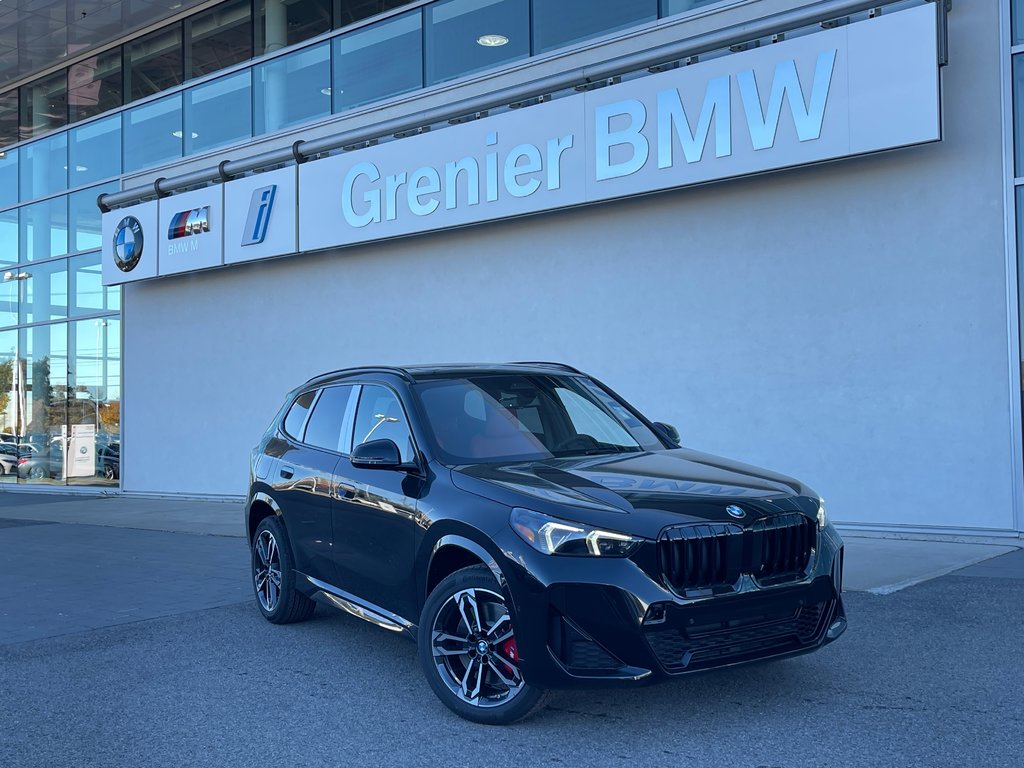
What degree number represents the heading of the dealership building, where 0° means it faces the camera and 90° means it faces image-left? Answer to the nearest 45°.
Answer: approximately 45°

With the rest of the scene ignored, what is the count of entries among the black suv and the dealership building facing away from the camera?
0

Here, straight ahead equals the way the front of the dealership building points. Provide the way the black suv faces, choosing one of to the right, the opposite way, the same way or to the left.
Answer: to the left

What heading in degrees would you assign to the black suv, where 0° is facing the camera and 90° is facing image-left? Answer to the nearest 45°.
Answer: approximately 315°
